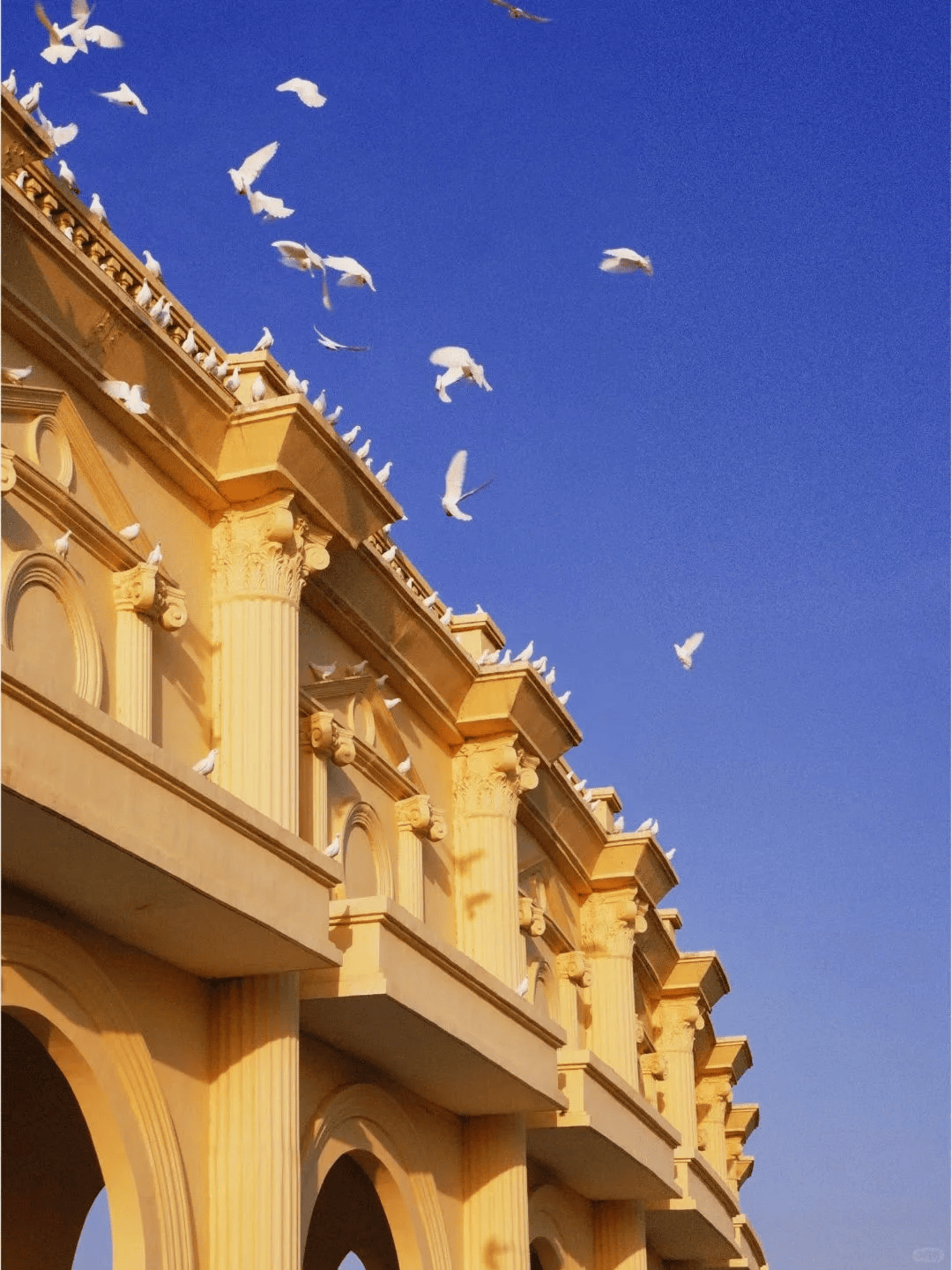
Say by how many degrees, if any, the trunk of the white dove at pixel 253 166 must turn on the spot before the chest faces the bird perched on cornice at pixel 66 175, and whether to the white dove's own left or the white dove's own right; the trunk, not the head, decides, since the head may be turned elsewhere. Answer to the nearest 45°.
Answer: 0° — it already faces it

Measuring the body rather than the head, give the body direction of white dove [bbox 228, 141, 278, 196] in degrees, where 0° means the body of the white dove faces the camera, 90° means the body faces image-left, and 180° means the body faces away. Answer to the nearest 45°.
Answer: approximately 90°
